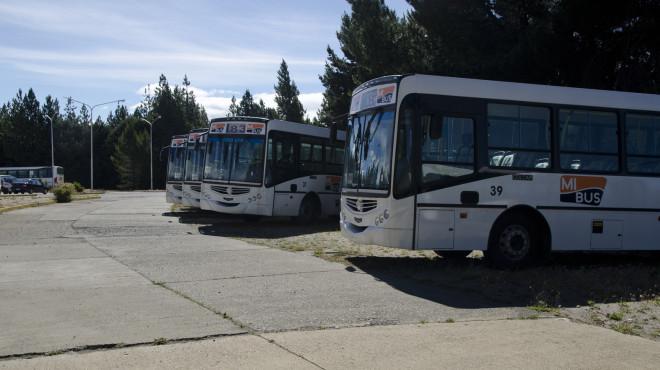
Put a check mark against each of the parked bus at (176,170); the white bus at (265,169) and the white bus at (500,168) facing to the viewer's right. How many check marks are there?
0

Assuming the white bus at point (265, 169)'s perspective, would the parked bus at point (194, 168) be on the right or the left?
on its right

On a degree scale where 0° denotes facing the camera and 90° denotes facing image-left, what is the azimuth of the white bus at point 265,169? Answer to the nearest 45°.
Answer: approximately 45°

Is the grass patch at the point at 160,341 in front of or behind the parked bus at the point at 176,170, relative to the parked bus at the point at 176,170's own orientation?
in front

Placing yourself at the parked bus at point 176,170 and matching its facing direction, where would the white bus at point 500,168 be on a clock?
The white bus is roughly at 10 o'clock from the parked bus.

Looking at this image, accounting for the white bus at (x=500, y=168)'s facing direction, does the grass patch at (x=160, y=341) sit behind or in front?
in front

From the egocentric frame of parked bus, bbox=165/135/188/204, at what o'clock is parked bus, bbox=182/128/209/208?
parked bus, bbox=182/128/209/208 is roughly at 10 o'clock from parked bus, bbox=165/135/188/204.

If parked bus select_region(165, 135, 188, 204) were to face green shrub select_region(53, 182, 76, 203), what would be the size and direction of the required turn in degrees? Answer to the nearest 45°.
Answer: approximately 90° to its right

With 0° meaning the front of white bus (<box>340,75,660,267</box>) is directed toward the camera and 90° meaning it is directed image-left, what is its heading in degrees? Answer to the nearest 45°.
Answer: approximately 45°

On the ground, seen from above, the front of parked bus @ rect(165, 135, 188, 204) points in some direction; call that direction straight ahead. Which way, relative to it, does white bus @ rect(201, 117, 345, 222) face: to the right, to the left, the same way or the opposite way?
the same way

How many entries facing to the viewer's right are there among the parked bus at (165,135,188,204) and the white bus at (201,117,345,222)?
0

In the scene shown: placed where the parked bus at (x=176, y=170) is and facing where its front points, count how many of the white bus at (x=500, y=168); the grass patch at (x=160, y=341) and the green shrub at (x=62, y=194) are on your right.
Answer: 1

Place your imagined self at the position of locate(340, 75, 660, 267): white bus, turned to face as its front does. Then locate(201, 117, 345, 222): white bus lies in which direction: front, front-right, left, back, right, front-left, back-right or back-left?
right

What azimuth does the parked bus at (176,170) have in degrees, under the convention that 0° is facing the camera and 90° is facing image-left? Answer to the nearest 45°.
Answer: approximately 45°

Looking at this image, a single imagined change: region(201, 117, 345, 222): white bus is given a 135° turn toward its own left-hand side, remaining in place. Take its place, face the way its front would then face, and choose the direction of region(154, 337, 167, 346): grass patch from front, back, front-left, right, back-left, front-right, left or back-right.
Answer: right

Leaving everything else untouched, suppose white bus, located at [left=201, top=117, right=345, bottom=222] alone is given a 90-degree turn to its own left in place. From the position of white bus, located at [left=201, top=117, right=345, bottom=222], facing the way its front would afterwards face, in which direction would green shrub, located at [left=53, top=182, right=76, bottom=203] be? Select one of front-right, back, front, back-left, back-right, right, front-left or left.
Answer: back

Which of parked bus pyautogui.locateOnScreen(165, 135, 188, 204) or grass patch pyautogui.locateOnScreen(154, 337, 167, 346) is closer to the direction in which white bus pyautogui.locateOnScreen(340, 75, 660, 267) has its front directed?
the grass patch
